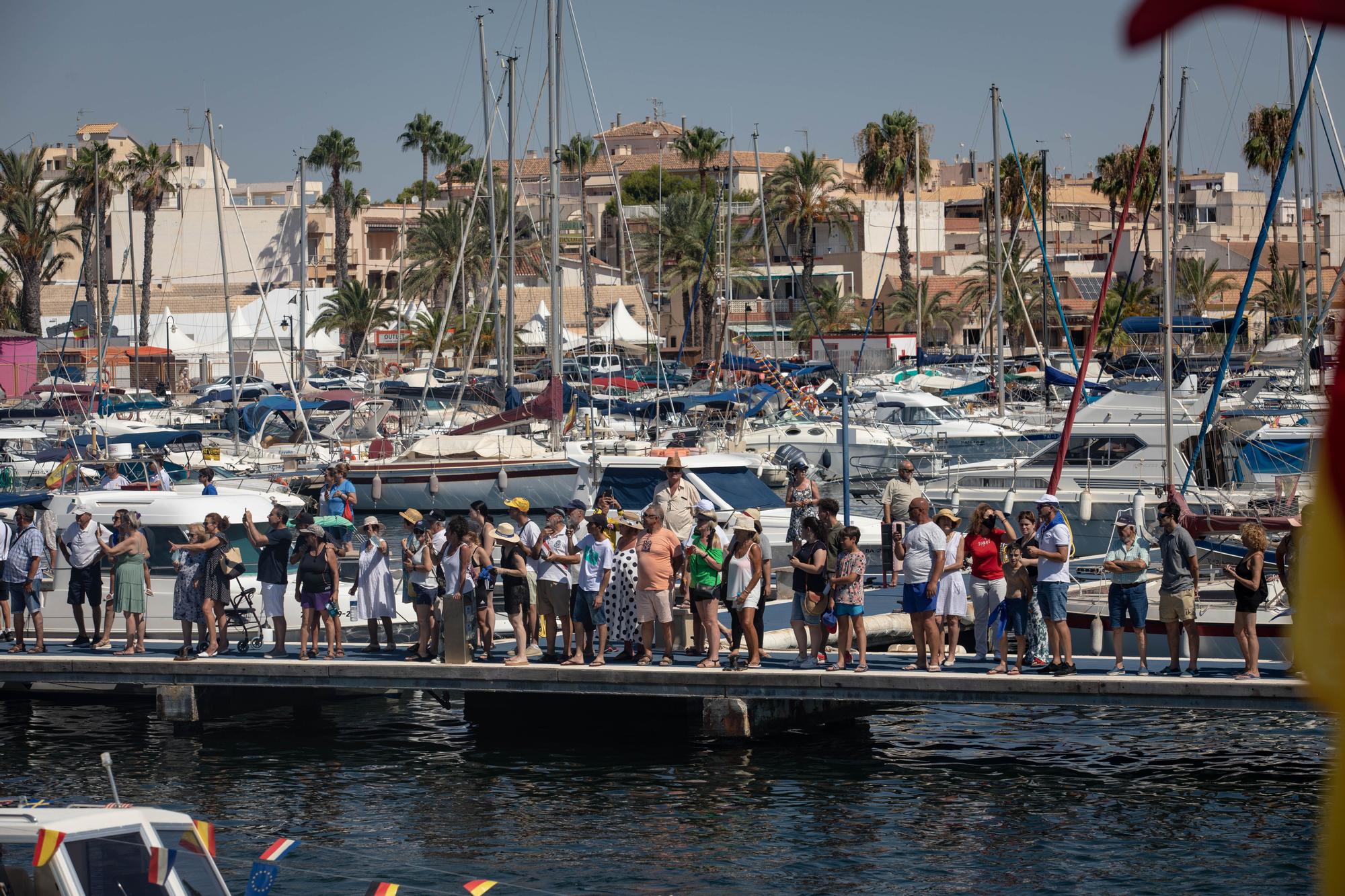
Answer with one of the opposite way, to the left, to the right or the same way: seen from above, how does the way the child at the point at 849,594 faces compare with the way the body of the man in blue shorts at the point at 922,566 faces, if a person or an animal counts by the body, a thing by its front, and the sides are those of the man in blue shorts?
the same way

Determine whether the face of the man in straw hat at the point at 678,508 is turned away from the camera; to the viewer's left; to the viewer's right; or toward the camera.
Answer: toward the camera

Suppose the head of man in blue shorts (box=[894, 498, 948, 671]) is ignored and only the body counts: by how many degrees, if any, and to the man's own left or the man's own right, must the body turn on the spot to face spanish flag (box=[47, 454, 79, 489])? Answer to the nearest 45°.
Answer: approximately 90° to the man's own right

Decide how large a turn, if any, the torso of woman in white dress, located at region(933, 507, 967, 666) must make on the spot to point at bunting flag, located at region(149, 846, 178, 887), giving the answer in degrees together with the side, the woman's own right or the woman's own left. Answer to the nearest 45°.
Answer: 0° — they already face it

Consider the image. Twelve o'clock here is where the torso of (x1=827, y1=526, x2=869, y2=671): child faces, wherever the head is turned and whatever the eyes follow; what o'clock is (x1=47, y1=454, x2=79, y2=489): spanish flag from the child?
The spanish flag is roughly at 3 o'clock from the child.

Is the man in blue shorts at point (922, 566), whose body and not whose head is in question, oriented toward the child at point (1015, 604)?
no

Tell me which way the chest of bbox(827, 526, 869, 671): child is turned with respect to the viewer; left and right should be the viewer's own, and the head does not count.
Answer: facing the viewer and to the left of the viewer

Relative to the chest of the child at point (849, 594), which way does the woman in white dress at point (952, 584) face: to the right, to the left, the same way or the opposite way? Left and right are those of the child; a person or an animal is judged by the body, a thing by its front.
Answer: the same way

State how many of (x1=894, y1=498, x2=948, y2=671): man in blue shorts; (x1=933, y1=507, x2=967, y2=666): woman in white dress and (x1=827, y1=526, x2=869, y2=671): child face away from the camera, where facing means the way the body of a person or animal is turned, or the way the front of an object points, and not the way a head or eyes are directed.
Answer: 0

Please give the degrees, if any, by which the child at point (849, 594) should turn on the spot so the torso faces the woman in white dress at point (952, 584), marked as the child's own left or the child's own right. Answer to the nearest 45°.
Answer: approximately 135° to the child's own left

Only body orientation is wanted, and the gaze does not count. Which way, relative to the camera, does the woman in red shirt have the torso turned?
toward the camera

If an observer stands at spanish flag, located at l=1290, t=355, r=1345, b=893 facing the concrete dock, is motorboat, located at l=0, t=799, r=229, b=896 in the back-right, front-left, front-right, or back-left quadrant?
front-left

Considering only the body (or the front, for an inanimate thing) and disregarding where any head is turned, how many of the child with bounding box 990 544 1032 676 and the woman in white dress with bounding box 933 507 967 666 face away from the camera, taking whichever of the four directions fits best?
0

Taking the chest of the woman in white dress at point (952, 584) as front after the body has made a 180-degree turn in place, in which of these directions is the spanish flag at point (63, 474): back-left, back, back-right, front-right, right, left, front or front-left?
left

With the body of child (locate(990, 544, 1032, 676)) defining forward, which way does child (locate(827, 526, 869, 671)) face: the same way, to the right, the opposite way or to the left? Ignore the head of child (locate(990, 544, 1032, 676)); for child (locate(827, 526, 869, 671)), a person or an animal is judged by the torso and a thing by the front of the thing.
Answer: the same way

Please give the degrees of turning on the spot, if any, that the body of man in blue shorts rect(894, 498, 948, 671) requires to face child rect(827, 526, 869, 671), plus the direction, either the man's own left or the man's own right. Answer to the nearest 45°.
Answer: approximately 45° to the man's own right

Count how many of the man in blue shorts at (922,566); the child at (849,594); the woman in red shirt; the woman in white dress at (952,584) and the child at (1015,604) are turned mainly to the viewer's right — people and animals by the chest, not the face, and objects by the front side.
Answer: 0

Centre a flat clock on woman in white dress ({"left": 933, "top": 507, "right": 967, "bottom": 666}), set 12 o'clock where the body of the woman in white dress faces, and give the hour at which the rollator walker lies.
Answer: The rollator walker is roughly at 2 o'clock from the woman in white dress.
